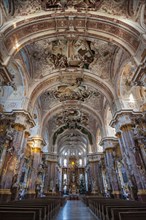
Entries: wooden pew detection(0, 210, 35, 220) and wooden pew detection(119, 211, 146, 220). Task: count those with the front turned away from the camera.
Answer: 2

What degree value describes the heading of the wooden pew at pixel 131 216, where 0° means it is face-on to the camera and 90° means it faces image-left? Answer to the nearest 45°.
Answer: approximately 180°

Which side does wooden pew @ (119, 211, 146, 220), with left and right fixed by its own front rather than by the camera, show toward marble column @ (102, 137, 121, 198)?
front

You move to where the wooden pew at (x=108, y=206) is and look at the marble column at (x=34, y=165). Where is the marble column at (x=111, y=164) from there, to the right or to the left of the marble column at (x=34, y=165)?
right

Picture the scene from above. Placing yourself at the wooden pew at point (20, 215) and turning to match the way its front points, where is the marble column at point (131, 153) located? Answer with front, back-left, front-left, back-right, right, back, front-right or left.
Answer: front-right

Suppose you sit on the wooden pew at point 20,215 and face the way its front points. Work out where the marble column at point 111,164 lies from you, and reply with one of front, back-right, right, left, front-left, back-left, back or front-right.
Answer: front-right

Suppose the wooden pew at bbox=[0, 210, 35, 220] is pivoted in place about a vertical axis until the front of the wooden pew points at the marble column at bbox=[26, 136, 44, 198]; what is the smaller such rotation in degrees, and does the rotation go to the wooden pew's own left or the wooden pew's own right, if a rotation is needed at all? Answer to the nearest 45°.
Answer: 0° — it already faces it

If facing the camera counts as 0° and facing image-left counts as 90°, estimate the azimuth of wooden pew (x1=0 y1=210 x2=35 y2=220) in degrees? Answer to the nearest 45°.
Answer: approximately 180°

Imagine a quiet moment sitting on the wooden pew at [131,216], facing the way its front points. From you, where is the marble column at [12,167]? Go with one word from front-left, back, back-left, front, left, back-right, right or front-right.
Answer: front-left

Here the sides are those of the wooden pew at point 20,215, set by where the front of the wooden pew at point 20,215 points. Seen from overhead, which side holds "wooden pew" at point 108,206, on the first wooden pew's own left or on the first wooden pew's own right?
on the first wooden pew's own right

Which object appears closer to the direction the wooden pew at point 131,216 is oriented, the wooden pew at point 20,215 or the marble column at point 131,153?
the marble column

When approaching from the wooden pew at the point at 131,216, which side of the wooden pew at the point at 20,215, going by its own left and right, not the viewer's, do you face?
right

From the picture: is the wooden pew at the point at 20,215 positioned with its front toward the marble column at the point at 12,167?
yes
